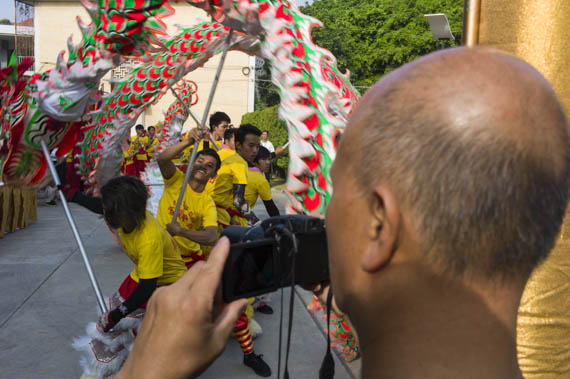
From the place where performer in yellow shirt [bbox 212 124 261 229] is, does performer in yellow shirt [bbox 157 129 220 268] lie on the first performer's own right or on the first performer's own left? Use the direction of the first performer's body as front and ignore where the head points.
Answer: on the first performer's own right

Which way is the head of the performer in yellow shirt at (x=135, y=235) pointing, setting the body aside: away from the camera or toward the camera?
away from the camera

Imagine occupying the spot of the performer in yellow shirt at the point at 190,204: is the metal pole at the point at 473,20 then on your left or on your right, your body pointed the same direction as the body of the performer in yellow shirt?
on your left

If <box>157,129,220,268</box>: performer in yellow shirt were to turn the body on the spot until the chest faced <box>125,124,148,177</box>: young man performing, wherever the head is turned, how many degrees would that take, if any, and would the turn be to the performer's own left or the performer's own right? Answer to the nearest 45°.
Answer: approximately 135° to the performer's own right
